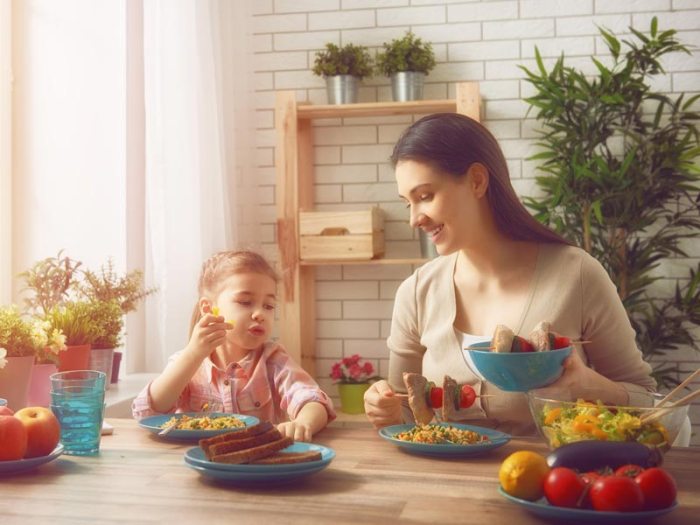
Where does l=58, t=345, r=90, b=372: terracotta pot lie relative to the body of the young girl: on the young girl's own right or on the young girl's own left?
on the young girl's own right

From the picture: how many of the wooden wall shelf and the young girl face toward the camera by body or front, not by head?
2

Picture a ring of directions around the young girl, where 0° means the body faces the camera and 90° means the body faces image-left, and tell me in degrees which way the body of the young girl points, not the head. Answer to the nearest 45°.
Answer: approximately 0°

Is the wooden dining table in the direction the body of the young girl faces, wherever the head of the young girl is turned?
yes

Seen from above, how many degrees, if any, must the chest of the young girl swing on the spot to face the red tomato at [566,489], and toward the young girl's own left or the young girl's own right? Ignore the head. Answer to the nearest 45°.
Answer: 0° — they already face it

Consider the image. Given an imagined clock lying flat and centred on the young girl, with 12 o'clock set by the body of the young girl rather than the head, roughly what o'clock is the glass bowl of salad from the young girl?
The glass bowl of salad is roughly at 11 o'clock from the young girl.

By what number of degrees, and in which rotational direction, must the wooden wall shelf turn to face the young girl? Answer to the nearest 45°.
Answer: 0° — it already faces them

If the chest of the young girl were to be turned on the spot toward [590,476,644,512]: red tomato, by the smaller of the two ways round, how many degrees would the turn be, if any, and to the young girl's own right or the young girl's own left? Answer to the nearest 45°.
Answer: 0° — they already face it

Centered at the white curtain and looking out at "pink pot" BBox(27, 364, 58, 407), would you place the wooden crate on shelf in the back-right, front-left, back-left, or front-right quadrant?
back-left
